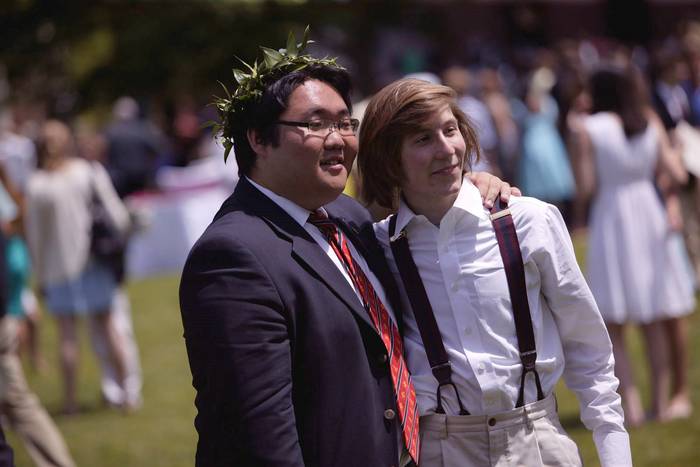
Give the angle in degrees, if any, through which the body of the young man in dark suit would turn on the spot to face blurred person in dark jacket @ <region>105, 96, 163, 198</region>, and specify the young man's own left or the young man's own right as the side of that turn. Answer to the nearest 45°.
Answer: approximately 135° to the young man's own left

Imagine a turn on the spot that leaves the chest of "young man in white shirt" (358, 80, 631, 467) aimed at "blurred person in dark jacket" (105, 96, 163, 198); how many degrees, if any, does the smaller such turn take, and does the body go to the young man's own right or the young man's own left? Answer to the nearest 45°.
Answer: approximately 135° to the young man's own right

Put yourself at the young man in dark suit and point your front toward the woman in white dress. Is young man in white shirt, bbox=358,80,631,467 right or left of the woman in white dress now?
right

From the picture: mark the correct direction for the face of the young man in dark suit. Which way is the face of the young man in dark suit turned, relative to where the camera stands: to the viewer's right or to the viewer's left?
to the viewer's right

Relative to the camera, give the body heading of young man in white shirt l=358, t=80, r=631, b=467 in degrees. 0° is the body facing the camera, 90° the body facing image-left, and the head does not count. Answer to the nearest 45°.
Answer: approximately 0°

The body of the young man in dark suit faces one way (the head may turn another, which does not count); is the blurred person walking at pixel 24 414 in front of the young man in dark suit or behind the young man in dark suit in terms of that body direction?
behind
